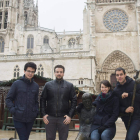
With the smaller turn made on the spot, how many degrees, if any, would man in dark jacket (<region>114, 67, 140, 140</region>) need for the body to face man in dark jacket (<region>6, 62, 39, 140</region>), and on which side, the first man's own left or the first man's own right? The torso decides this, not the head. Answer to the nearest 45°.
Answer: approximately 45° to the first man's own right

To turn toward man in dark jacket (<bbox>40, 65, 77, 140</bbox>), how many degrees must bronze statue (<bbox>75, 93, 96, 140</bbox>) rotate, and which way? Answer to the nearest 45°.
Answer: approximately 90° to its right

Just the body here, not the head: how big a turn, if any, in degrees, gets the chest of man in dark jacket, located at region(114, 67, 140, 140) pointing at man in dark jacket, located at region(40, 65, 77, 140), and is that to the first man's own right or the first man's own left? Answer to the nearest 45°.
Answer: approximately 45° to the first man's own right

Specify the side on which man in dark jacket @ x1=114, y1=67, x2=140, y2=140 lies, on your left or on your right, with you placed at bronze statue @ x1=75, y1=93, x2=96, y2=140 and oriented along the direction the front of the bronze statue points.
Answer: on your left

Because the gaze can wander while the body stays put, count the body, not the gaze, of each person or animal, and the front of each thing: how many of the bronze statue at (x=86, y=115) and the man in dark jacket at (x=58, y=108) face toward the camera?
2

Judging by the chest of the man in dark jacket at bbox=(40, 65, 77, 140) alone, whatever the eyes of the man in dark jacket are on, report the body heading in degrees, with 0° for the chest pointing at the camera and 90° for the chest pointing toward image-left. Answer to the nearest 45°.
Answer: approximately 0°

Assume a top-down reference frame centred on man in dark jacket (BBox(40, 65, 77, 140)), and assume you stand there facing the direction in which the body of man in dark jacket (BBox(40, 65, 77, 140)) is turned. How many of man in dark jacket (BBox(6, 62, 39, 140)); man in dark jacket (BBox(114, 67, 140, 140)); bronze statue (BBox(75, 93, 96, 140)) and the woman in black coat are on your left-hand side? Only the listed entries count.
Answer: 3

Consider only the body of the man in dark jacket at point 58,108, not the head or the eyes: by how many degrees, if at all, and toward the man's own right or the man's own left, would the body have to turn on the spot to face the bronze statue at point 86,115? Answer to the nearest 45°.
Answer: approximately 90° to the man's own left

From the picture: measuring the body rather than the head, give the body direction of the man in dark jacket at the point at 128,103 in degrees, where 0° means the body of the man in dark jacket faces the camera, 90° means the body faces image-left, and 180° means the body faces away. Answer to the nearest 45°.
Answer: approximately 45°

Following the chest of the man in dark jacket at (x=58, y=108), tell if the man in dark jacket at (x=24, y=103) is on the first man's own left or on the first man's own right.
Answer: on the first man's own right
